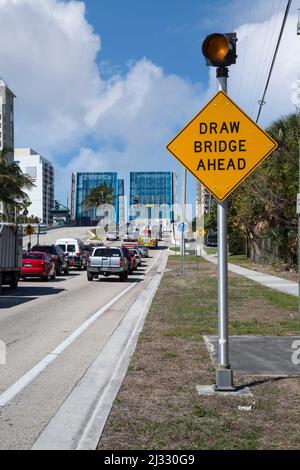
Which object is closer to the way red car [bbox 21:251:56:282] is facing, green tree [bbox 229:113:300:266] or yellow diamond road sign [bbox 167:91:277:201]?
the green tree

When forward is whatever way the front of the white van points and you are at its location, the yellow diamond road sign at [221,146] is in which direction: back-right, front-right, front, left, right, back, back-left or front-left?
back-right

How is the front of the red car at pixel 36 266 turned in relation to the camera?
facing away from the viewer and to the right of the viewer

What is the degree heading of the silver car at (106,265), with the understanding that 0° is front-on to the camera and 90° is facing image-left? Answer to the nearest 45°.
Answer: approximately 180°

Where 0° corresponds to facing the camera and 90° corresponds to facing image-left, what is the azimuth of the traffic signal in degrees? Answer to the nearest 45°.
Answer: approximately 45°

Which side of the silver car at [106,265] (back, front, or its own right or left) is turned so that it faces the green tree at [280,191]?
right

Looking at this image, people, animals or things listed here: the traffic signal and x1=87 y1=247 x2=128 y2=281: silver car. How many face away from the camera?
1

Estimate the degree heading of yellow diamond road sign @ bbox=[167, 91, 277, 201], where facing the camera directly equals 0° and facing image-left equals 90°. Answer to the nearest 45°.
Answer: approximately 0°

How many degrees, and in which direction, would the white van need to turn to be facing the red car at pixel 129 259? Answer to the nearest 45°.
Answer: approximately 90° to its right

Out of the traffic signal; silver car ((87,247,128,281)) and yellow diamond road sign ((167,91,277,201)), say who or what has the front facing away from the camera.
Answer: the silver car

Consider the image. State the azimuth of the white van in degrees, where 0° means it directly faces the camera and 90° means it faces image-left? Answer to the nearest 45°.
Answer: approximately 225°
